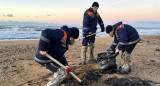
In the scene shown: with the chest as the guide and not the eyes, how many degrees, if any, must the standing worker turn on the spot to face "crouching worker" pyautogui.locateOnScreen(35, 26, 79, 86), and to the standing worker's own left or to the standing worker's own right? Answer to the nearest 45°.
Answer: approximately 45° to the standing worker's own right

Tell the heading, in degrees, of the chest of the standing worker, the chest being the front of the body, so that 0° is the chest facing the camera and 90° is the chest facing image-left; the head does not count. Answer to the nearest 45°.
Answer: approximately 315°

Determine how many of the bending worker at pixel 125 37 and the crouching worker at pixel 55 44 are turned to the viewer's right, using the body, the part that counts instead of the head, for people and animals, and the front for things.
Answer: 1

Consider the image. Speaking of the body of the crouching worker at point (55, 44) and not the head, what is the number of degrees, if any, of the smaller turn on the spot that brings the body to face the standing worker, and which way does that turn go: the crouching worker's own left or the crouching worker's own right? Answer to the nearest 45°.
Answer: approximately 45° to the crouching worker's own left

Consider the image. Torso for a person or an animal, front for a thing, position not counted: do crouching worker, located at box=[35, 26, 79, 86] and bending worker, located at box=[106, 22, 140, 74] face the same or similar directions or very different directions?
very different directions

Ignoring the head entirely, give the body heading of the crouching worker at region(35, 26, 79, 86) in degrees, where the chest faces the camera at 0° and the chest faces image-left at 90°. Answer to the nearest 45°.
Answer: approximately 270°

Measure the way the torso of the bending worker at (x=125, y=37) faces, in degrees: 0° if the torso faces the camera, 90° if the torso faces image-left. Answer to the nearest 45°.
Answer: approximately 90°
